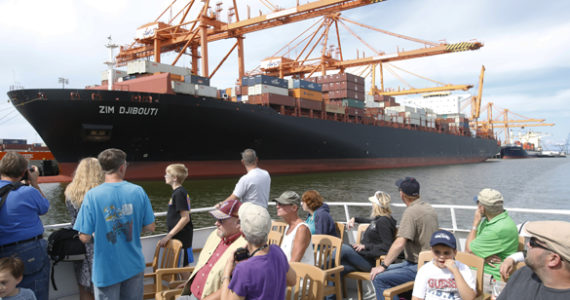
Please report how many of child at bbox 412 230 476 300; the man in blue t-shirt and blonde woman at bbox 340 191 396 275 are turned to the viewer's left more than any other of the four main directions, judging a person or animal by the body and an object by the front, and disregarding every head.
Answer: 1

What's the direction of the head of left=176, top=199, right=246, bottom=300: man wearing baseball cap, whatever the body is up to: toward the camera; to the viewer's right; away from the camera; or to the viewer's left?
to the viewer's left

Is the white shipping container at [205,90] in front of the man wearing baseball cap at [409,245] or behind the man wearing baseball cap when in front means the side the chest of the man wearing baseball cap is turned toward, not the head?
in front

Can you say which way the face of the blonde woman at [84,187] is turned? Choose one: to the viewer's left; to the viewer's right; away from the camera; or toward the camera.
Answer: away from the camera

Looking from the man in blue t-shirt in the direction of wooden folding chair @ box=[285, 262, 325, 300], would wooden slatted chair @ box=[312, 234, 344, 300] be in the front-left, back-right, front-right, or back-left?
front-left

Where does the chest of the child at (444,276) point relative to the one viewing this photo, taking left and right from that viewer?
facing the viewer

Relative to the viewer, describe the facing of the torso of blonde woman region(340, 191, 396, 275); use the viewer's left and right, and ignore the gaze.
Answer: facing to the left of the viewer

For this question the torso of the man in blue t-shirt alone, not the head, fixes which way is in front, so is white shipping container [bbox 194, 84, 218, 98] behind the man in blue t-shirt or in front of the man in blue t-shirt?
in front

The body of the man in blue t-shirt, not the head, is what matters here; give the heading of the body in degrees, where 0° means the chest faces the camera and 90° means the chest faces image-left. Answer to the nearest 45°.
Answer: approximately 180°

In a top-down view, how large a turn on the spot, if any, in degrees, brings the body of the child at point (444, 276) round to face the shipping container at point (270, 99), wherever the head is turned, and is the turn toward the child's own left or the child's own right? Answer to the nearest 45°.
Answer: approximately 135° to the child's own right

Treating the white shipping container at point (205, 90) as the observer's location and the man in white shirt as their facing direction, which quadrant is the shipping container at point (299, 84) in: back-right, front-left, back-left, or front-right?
back-left

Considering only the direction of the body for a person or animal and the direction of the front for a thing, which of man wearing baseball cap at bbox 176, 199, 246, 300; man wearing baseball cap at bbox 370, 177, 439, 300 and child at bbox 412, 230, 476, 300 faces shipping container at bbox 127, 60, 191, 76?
man wearing baseball cap at bbox 370, 177, 439, 300

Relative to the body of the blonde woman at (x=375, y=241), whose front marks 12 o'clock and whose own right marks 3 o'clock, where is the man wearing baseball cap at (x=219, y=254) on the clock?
The man wearing baseball cap is roughly at 10 o'clock from the blonde woman.

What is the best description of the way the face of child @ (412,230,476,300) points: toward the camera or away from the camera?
toward the camera

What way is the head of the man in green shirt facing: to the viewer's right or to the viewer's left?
to the viewer's left

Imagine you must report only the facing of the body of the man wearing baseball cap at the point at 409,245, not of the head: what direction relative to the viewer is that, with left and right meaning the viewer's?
facing away from the viewer and to the left of the viewer
